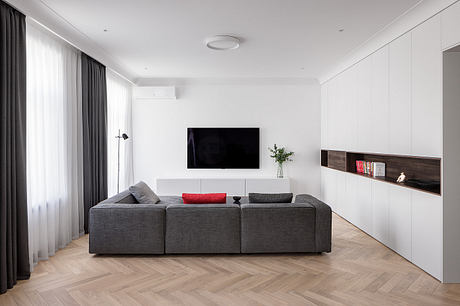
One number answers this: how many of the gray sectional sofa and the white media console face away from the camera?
1

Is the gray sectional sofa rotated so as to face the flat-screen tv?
yes

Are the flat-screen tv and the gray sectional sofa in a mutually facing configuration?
yes

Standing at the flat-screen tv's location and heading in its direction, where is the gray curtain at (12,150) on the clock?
The gray curtain is roughly at 1 o'clock from the flat-screen tv.

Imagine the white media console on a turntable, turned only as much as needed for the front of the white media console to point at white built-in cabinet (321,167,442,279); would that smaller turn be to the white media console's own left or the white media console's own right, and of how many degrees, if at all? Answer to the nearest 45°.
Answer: approximately 45° to the white media console's own left

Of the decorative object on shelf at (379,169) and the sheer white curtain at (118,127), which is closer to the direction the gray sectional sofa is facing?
the sheer white curtain

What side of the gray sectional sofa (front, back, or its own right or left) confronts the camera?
back

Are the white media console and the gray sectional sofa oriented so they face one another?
yes

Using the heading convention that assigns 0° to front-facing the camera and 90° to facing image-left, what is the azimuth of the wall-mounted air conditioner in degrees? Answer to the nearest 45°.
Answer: approximately 0°

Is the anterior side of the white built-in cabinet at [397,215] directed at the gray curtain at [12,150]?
yes

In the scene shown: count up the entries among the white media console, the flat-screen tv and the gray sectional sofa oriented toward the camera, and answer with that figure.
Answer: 2
